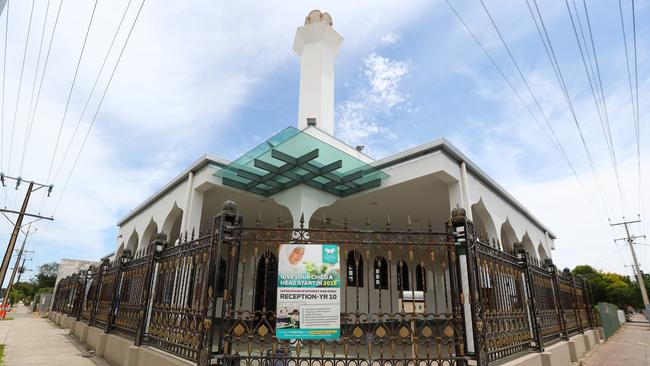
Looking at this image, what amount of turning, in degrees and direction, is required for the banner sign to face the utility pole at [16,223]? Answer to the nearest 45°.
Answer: approximately 135° to its right

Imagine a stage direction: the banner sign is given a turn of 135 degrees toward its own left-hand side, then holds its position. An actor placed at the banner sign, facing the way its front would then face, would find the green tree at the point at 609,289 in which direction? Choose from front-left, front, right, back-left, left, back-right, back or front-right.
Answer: front

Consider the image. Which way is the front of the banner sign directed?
toward the camera
